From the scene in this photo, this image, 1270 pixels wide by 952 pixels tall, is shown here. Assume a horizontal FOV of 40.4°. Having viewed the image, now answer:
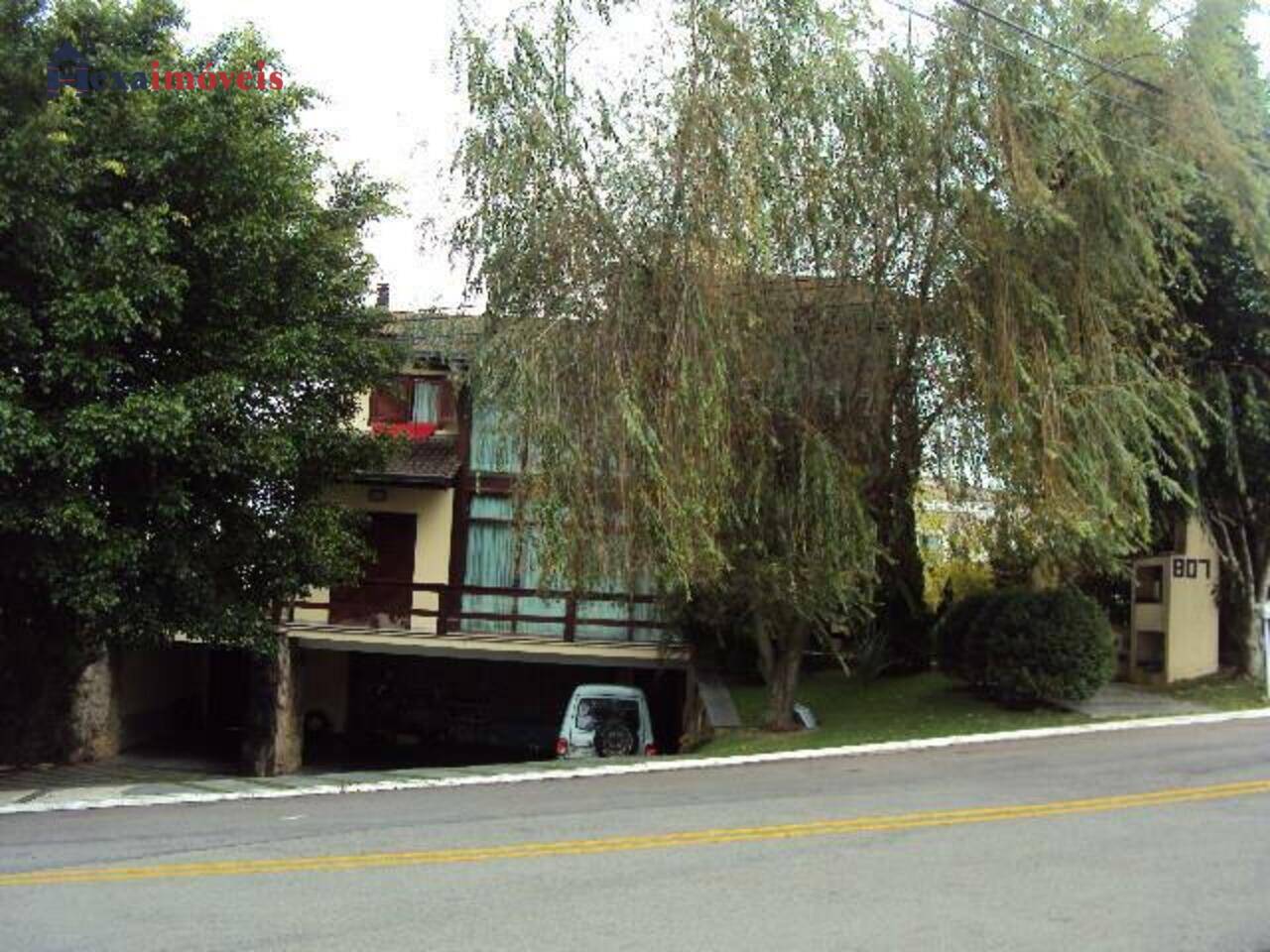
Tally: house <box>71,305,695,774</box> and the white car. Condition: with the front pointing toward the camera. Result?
1

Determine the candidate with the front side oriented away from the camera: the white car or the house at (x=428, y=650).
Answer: the white car

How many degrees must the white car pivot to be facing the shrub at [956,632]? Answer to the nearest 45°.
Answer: approximately 90° to its right

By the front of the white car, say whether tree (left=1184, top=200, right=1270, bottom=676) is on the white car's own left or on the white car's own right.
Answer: on the white car's own right

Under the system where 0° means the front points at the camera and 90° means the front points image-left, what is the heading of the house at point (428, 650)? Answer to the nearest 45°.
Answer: approximately 0°

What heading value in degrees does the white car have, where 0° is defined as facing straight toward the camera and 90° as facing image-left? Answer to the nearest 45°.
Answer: approximately 180°

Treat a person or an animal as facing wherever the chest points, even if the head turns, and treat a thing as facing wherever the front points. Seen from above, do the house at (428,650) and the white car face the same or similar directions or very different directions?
very different directions
